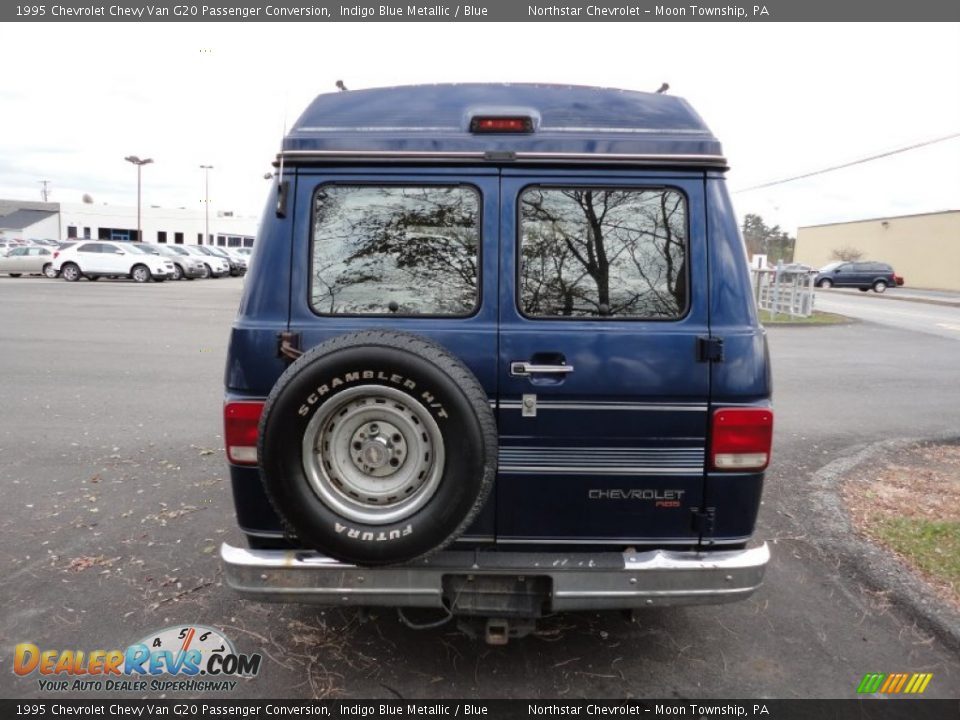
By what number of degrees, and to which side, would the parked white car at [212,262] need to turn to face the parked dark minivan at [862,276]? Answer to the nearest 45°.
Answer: approximately 45° to its left

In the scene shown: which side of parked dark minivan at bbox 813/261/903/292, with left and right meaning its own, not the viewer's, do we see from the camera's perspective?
left

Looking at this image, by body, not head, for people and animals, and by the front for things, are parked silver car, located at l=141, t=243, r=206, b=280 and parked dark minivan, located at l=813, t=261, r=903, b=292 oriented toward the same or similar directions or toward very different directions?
very different directions

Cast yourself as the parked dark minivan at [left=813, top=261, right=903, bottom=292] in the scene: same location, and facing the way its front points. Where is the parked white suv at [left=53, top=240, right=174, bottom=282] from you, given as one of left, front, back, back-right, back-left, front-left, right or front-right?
front-left

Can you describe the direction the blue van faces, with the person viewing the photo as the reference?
facing away from the viewer

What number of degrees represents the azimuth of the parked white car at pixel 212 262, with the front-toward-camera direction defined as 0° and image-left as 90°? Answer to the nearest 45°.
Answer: approximately 315°
